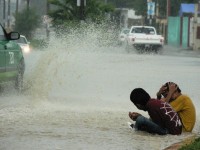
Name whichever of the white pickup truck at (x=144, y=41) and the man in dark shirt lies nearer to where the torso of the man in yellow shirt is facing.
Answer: the man in dark shirt

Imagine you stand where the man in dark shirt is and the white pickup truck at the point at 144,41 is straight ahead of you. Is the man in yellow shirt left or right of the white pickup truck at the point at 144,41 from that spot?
right

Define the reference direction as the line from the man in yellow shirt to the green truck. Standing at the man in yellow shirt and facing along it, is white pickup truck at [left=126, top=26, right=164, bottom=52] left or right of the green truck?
right

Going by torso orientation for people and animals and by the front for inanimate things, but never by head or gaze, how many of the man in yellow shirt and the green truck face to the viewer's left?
1

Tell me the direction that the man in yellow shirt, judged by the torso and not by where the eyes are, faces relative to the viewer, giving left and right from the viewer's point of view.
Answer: facing to the left of the viewer

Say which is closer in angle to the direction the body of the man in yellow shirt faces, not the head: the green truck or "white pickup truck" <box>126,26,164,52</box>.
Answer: the green truck

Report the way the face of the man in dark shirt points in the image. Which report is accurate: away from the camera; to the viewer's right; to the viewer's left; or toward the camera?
to the viewer's left

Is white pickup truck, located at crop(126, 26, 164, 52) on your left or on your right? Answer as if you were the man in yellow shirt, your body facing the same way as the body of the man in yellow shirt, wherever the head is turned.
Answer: on your right
